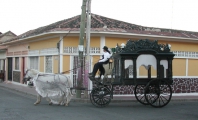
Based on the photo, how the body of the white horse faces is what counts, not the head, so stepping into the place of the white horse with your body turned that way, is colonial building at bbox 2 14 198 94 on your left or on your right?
on your right

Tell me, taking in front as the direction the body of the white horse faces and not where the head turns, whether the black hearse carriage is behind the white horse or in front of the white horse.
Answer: behind

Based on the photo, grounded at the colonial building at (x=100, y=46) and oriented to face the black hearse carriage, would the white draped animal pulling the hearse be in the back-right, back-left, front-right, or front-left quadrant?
front-right

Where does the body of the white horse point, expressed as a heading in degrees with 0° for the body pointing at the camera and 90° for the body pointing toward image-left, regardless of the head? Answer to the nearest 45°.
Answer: approximately 90°
